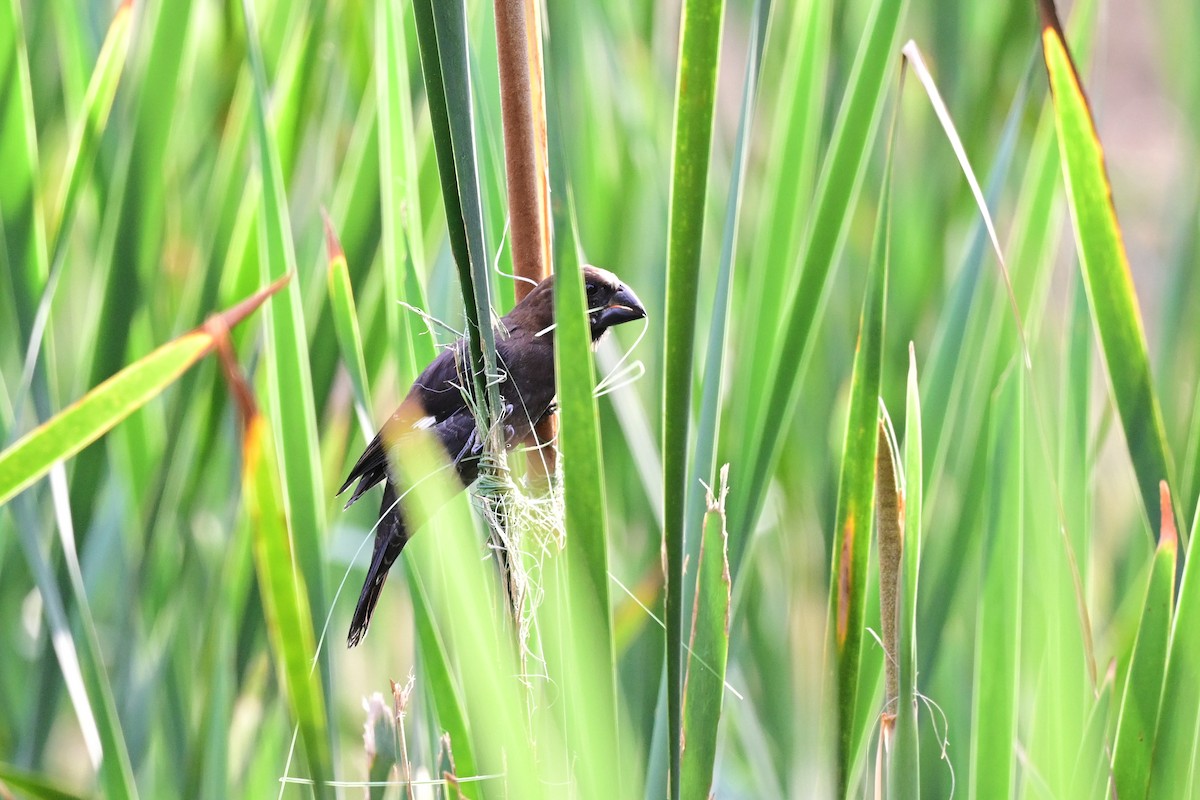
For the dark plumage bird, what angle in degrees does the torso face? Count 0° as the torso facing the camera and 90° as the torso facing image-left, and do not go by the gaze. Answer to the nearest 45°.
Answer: approximately 270°
